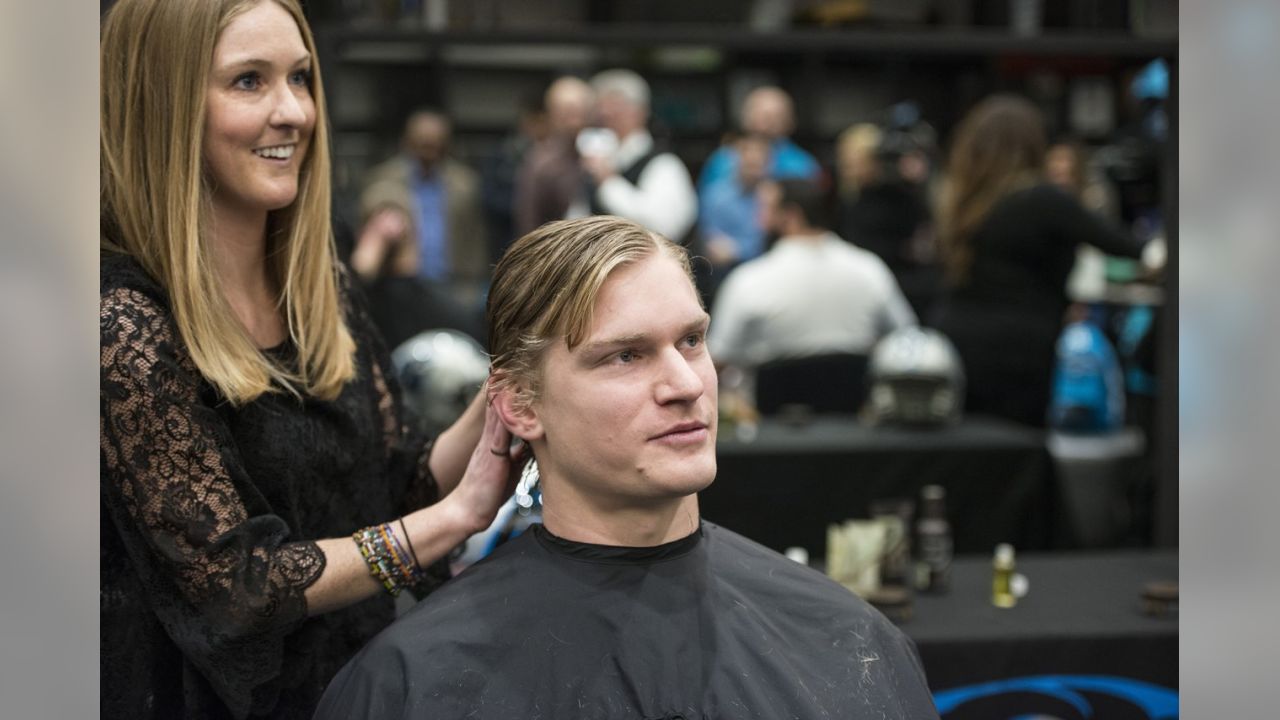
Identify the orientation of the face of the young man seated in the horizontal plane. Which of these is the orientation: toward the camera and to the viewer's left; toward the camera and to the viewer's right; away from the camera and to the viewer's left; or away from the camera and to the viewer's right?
toward the camera and to the viewer's right

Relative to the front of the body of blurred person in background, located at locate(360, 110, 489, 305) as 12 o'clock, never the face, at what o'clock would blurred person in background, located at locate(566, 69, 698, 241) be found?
blurred person in background, located at locate(566, 69, 698, 241) is roughly at 9 o'clock from blurred person in background, located at locate(360, 110, 489, 305).

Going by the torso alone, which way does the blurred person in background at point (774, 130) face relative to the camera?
toward the camera

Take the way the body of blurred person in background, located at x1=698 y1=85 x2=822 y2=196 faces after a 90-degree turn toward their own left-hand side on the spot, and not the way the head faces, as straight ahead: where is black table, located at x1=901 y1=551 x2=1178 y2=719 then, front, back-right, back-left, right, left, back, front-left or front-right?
right

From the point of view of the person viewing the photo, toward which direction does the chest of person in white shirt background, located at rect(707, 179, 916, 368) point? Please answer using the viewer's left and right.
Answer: facing away from the viewer

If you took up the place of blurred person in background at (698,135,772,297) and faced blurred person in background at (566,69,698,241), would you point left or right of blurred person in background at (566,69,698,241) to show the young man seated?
left

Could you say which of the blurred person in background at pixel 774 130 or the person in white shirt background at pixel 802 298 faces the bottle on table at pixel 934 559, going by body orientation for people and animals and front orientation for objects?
the blurred person in background

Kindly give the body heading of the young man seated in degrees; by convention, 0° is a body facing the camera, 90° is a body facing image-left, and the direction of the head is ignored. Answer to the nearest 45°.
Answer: approximately 0°

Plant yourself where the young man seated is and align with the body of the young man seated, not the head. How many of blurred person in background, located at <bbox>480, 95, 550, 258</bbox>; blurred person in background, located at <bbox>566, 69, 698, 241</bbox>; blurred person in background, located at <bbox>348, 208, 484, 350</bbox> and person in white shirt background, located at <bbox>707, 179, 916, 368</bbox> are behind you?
4

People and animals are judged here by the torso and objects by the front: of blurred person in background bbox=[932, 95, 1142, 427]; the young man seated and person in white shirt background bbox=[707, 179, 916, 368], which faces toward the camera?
the young man seated

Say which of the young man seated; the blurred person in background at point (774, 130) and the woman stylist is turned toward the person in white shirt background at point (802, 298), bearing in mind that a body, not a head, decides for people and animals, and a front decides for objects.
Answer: the blurred person in background

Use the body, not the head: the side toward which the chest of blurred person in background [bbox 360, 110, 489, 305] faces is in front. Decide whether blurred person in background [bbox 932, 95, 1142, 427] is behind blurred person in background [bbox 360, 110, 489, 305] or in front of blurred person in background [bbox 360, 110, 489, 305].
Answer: in front

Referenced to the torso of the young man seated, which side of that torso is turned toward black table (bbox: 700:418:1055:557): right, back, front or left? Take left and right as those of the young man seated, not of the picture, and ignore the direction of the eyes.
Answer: back
